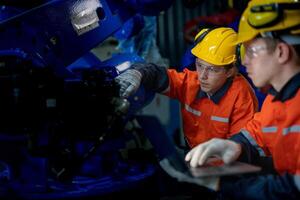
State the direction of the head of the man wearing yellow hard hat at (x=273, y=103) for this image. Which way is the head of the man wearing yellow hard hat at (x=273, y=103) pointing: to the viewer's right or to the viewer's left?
to the viewer's left

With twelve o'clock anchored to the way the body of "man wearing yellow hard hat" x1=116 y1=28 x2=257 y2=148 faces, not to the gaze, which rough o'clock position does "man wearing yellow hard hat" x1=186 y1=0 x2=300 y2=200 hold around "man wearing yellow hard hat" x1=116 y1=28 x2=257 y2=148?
"man wearing yellow hard hat" x1=186 y1=0 x2=300 y2=200 is roughly at 10 o'clock from "man wearing yellow hard hat" x1=116 y1=28 x2=257 y2=148.

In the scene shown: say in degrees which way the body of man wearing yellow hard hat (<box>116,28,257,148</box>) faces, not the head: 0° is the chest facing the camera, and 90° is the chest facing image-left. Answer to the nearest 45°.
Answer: approximately 45°
